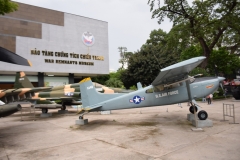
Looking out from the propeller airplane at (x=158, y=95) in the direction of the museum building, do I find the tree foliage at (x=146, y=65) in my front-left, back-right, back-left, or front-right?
front-right

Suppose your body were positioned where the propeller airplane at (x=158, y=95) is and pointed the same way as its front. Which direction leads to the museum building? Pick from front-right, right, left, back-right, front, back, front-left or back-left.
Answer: back-left

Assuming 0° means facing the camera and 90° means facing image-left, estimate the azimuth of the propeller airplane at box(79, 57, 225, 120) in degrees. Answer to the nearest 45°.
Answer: approximately 270°

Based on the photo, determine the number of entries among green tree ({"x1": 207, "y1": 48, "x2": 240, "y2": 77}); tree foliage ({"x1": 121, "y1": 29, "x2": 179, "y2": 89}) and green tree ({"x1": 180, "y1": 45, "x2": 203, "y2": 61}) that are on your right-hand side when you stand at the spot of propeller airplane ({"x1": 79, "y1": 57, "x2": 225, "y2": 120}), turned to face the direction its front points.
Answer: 0

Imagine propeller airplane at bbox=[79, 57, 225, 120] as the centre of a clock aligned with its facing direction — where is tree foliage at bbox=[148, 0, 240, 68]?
The tree foliage is roughly at 10 o'clock from the propeller airplane.

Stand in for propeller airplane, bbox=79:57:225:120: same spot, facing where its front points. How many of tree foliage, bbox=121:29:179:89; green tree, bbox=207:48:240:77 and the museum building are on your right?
0

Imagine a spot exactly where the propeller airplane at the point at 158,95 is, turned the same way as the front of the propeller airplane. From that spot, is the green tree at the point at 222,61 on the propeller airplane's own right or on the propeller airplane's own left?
on the propeller airplane's own left

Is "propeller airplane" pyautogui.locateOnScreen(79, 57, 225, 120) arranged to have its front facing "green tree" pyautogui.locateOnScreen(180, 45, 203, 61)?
no

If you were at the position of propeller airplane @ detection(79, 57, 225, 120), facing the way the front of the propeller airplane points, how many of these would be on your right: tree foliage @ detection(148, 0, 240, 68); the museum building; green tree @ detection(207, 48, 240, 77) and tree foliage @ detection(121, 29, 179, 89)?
0

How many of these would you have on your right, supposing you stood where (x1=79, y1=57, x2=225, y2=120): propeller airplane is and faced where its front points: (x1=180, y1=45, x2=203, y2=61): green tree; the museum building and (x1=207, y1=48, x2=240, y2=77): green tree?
0

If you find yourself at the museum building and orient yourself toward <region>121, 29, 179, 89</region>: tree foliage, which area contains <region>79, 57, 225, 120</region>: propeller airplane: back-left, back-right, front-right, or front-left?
front-right

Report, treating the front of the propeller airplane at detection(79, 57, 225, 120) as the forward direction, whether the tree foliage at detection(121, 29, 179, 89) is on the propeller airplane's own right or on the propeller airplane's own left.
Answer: on the propeller airplane's own left
